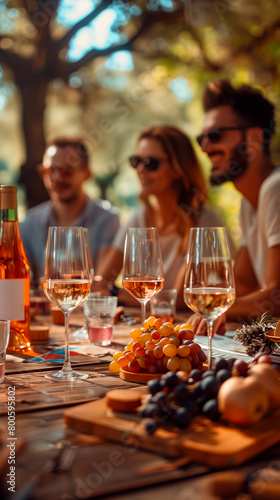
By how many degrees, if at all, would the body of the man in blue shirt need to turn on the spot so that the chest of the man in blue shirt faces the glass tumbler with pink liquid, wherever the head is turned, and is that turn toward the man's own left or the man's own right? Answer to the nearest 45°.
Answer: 0° — they already face it

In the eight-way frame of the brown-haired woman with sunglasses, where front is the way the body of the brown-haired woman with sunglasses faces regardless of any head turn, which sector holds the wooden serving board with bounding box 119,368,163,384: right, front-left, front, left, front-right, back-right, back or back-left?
front-left

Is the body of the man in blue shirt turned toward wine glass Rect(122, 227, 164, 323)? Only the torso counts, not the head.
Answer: yes

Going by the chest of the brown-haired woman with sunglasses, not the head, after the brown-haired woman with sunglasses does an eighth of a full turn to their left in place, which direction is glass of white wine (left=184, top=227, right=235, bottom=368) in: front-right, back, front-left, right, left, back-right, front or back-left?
front

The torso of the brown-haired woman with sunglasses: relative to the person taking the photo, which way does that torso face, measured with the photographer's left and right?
facing the viewer and to the left of the viewer

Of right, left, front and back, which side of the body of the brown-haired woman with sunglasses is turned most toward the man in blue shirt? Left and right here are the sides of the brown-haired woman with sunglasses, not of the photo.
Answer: right

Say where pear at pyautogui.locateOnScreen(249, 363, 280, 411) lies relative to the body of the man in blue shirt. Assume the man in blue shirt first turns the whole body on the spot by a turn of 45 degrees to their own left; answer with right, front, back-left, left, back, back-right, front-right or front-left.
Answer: front-right

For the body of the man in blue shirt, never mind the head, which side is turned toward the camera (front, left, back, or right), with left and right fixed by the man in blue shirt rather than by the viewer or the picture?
front

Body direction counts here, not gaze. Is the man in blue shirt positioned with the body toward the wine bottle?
yes

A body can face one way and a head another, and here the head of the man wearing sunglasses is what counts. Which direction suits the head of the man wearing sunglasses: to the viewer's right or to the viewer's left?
to the viewer's left

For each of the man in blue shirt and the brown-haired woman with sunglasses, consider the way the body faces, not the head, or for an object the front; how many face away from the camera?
0

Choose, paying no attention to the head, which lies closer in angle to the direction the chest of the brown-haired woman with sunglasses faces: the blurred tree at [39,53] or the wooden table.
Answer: the wooden table

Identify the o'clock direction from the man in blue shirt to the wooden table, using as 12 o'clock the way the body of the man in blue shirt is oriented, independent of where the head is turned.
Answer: The wooden table is roughly at 12 o'clock from the man in blue shirt.

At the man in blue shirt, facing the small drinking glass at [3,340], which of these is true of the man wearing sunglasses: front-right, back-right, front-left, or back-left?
front-left

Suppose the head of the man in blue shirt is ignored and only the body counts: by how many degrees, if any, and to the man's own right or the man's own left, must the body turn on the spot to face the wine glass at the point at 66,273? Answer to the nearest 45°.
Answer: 0° — they already face it

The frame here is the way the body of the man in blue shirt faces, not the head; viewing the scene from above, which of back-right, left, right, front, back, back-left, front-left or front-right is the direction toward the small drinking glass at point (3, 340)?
front
